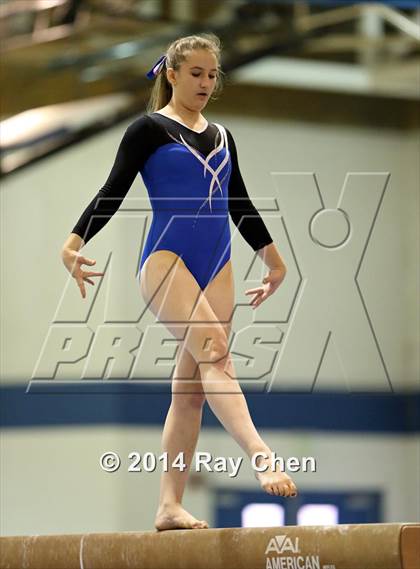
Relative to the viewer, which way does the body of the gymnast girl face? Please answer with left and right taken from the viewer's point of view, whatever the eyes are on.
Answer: facing the viewer and to the right of the viewer
